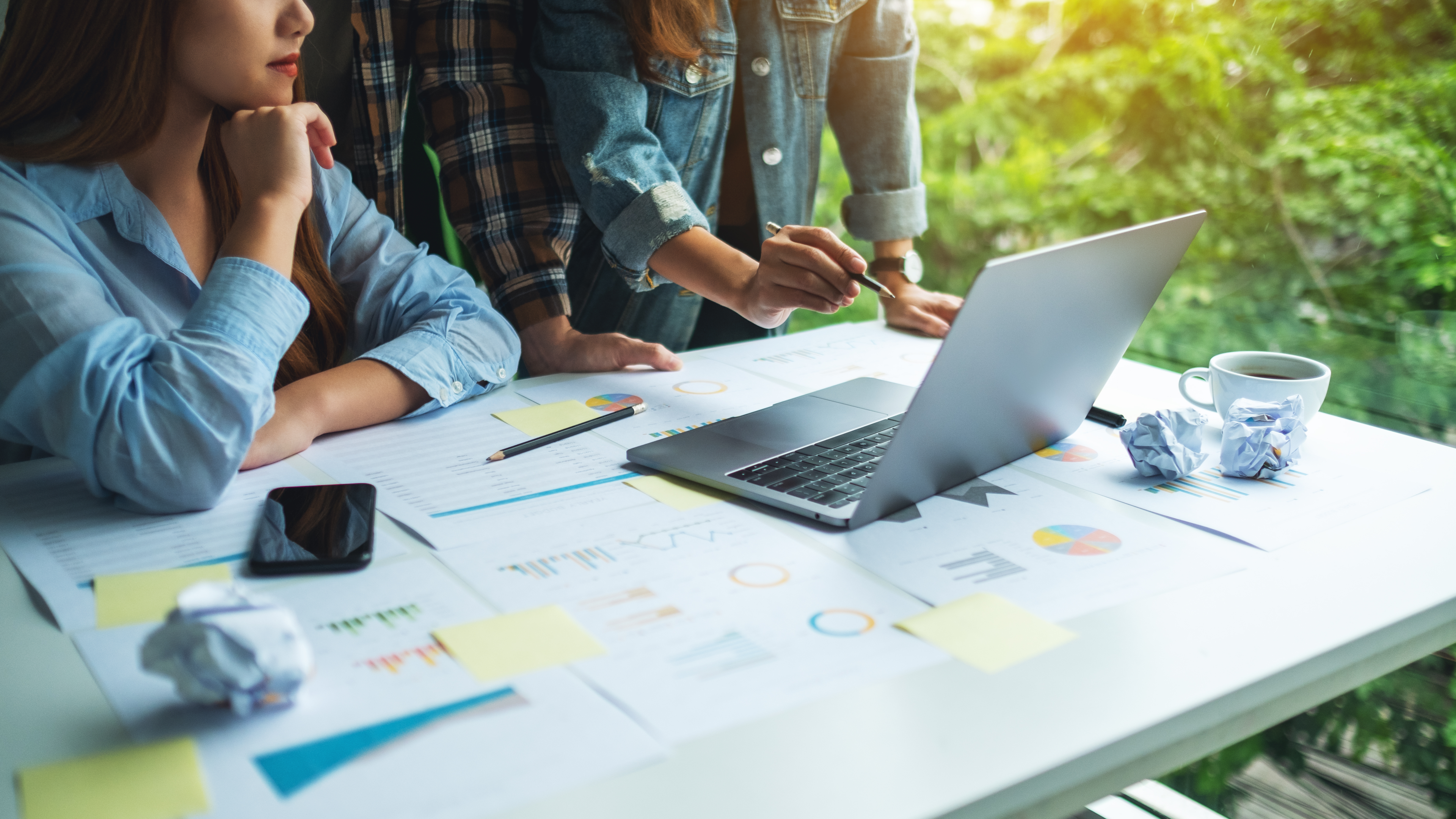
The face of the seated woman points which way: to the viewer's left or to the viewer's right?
to the viewer's right

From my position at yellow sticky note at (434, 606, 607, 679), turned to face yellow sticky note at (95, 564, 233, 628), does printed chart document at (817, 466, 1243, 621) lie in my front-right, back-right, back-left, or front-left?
back-right

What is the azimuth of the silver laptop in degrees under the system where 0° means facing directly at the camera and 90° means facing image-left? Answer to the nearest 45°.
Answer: approximately 135°

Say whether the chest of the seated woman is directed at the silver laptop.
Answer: yes

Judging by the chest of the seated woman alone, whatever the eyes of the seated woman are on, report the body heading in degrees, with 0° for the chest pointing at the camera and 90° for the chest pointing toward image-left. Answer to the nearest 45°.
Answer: approximately 315°
